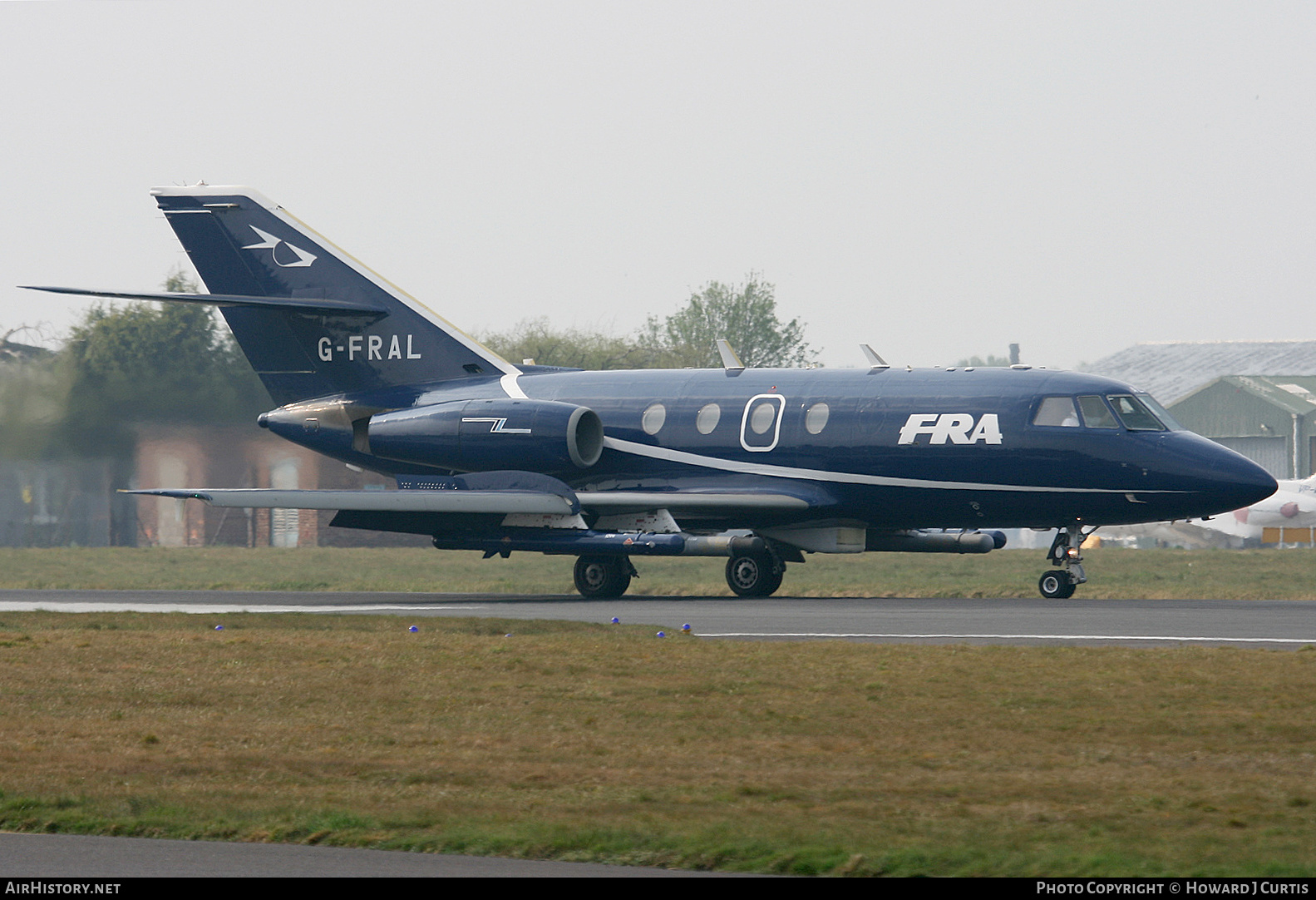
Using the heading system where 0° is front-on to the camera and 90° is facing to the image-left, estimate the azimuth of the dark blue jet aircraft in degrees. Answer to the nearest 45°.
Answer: approximately 315°
